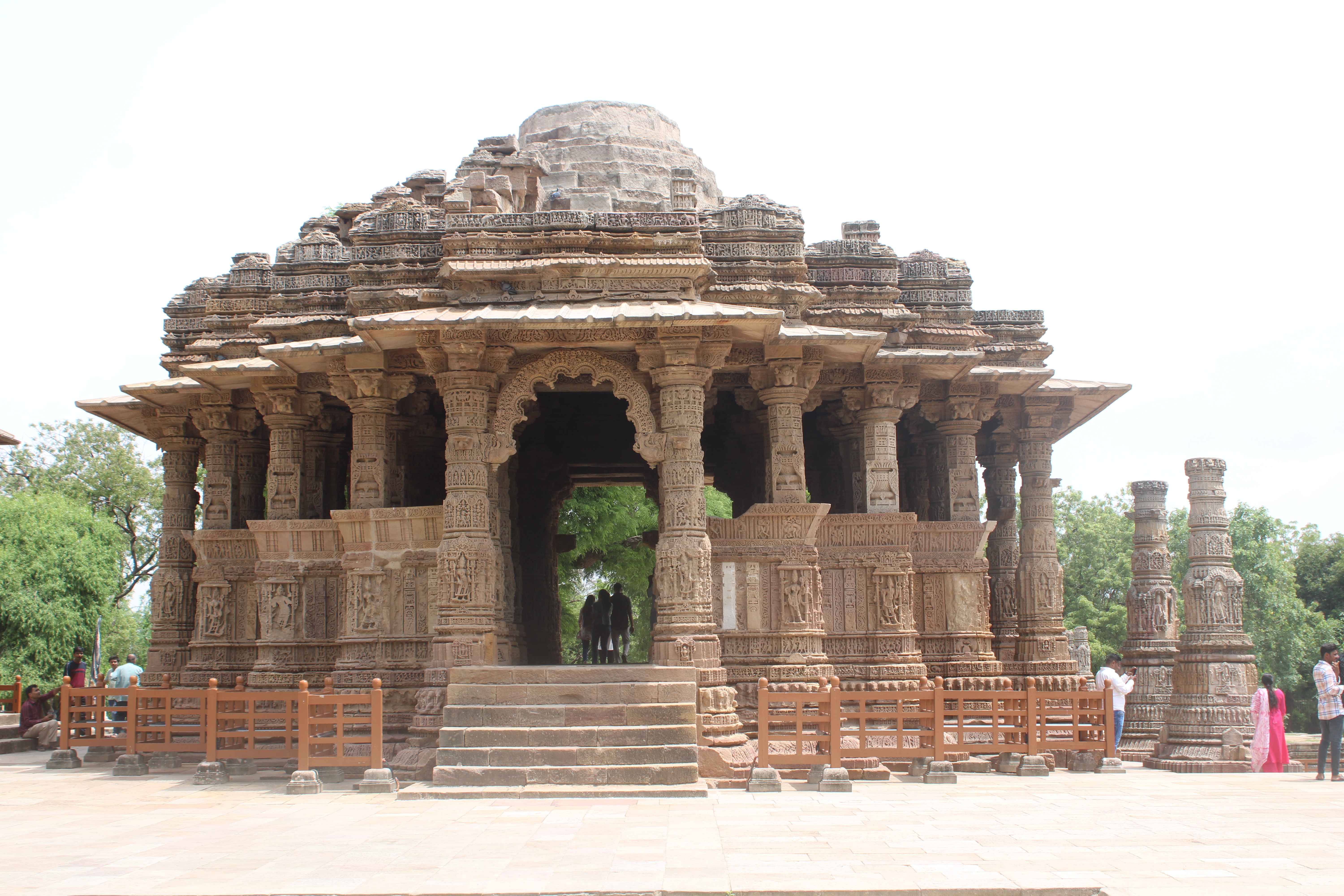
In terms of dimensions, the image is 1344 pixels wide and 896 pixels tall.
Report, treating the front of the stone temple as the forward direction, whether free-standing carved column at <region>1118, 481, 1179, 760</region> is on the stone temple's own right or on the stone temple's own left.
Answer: on the stone temple's own left

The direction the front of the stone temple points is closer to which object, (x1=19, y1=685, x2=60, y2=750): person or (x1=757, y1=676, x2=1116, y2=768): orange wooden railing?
the orange wooden railing

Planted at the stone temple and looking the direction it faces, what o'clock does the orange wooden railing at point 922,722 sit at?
The orange wooden railing is roughly at 10 o'clock from the stone temple.

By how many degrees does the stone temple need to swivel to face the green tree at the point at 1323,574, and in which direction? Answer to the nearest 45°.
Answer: approximately 135° to its left

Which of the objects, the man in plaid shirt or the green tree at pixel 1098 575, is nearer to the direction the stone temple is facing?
the man in plaid shirt

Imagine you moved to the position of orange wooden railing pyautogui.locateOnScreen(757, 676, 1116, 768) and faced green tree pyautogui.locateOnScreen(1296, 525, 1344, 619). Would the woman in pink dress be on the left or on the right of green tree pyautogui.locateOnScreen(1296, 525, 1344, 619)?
right

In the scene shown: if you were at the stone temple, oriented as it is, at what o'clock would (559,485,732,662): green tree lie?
The green tree is roughly at 6 o'clock from the stone temple.

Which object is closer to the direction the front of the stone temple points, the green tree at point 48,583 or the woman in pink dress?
the woman in pink dress

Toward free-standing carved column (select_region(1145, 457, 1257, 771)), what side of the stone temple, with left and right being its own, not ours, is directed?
left

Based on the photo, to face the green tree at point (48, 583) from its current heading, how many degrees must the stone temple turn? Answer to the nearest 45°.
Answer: approximately 135° to its right

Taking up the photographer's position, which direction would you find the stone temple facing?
facing the viewer

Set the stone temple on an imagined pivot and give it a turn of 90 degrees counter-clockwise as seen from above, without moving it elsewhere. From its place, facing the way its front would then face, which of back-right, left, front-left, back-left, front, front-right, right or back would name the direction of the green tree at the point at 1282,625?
front-left

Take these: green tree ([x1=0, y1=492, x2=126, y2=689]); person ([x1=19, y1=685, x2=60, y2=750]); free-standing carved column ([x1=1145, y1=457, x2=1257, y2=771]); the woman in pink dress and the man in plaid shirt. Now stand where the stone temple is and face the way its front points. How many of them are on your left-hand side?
3
